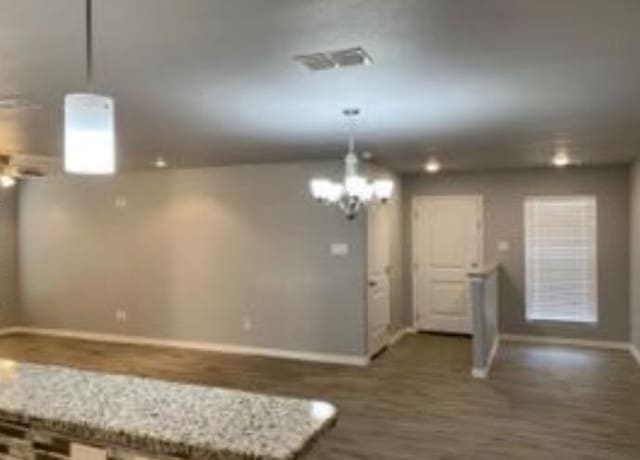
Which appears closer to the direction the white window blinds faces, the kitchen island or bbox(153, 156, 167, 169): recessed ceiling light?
the kitchen island

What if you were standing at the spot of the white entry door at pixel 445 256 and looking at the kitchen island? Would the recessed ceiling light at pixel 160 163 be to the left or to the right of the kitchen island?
right

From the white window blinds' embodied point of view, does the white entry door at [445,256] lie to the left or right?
on its right

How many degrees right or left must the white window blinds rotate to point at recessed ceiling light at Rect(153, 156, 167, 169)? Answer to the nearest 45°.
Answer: approximately 45° to its right

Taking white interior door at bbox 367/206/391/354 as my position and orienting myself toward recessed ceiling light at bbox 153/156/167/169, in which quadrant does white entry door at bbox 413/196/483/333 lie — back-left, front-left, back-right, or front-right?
back-right

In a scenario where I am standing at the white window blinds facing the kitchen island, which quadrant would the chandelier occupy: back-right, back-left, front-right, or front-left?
front-right

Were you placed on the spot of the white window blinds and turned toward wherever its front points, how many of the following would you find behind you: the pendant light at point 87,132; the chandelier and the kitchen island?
0

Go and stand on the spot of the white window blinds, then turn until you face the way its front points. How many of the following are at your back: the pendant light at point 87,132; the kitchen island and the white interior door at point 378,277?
0

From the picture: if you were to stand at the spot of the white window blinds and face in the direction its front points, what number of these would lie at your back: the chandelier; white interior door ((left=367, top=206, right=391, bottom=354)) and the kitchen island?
0

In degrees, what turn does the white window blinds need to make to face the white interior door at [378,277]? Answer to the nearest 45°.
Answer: approximately 45° to its right

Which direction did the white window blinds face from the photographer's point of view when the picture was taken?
facing the viewer

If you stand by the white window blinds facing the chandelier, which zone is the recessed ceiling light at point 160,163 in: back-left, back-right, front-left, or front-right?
front-right

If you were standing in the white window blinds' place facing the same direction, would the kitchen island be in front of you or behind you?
in front

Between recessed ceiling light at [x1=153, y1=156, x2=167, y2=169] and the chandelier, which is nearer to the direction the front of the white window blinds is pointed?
the chandelier

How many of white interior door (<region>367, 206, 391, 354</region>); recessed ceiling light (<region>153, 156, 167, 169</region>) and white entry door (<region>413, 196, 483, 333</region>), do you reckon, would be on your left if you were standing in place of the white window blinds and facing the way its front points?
0
